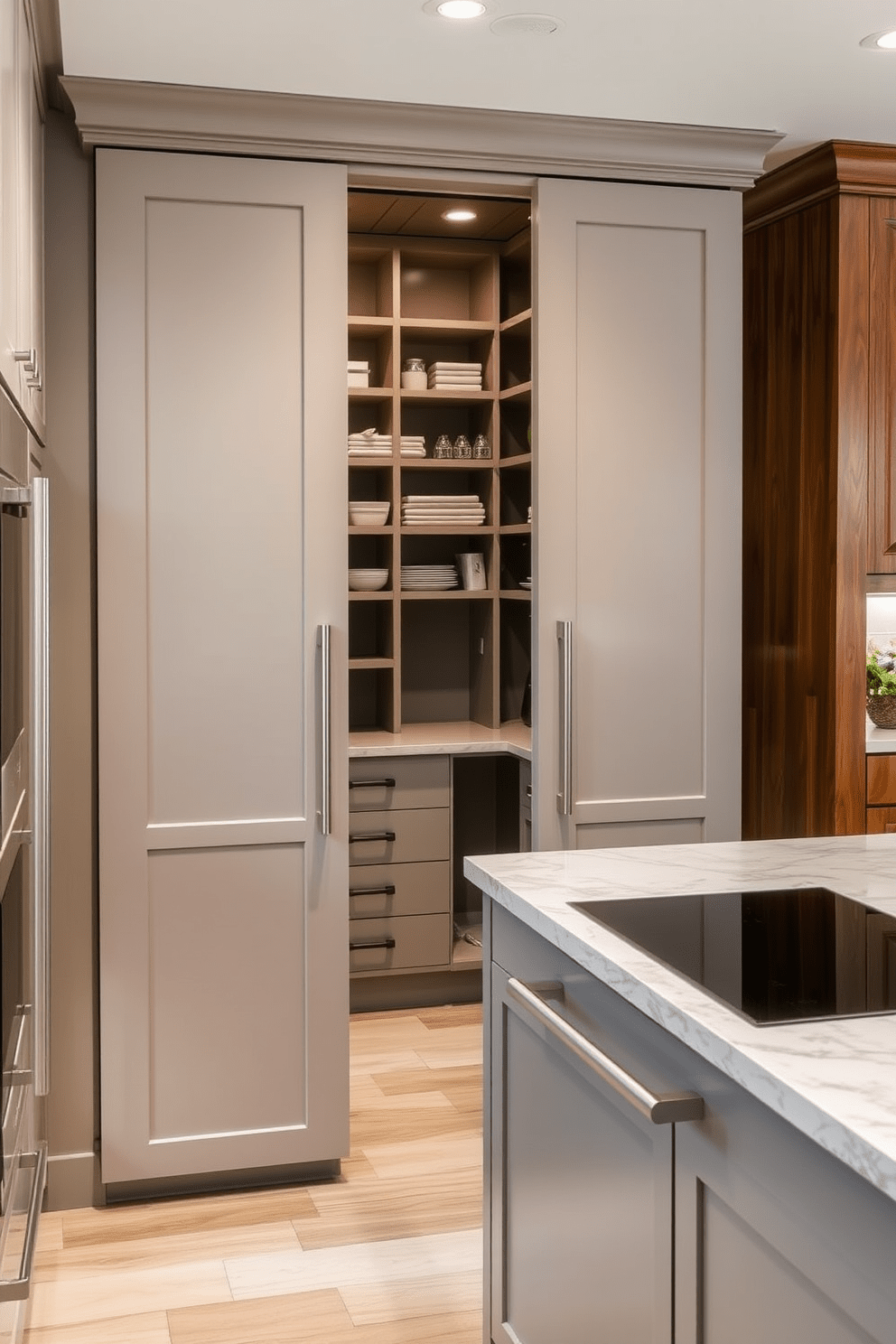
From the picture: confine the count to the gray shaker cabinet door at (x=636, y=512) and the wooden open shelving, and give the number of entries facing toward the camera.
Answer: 2

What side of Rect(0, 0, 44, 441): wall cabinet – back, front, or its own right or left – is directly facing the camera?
right

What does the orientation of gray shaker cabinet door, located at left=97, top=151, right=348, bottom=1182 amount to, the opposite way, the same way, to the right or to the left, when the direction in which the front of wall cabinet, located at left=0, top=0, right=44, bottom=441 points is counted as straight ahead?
to the right

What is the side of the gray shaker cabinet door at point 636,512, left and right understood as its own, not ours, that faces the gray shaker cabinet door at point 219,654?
right

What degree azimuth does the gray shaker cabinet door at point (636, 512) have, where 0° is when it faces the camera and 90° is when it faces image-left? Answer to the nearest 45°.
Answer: approximately 0°

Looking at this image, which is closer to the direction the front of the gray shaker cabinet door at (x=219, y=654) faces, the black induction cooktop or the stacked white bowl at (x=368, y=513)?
the black induction cooktop

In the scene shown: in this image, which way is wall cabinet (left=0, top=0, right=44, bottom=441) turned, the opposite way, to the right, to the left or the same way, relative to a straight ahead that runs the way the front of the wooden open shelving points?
to the left
